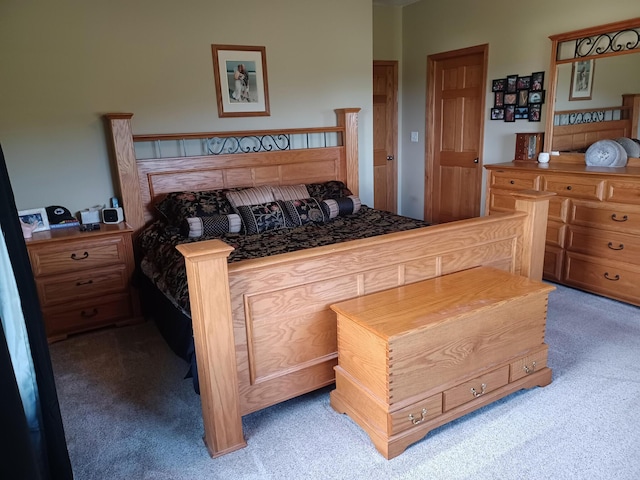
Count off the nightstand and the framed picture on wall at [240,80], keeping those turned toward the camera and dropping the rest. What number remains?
2

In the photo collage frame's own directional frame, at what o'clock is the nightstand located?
The nightstand is roughly at 12 o'clock from the photo collage frame.

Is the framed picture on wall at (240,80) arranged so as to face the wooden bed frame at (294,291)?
yes

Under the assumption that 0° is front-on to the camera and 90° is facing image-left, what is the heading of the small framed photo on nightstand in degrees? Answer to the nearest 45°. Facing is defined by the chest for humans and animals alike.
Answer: approximately 315°

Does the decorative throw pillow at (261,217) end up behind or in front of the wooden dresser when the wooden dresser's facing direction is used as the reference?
in front

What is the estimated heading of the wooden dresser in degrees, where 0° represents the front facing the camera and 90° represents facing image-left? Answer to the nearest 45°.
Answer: approximately 45°

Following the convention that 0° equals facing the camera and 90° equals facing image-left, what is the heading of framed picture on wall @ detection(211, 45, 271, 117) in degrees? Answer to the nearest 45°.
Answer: approximately 0°
